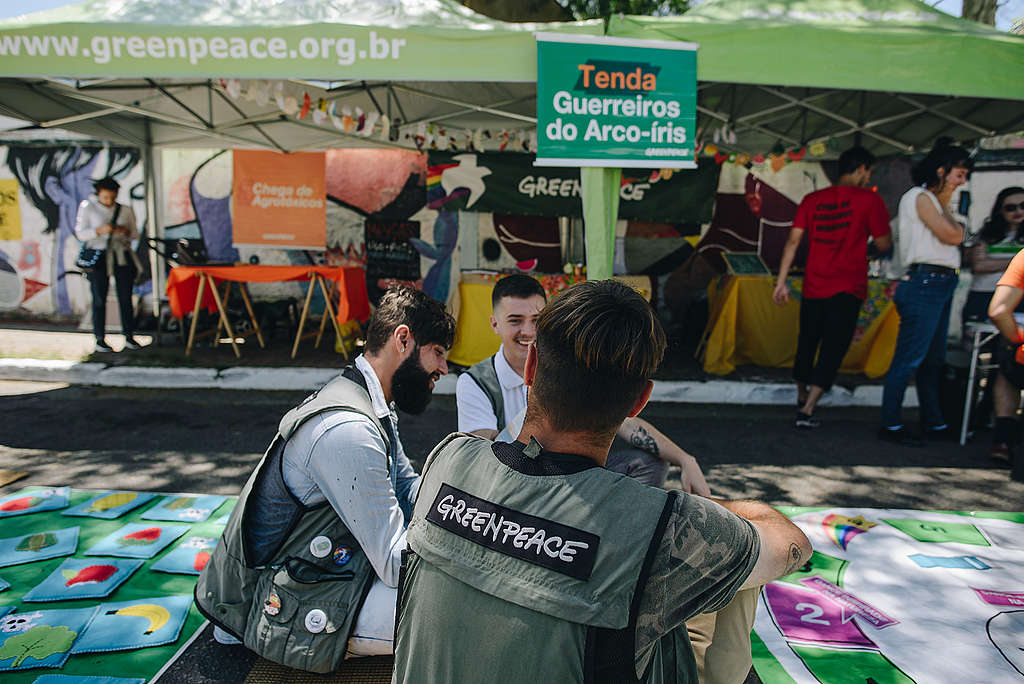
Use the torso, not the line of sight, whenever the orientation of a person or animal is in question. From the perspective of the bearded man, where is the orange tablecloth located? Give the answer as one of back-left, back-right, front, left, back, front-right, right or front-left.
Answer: left

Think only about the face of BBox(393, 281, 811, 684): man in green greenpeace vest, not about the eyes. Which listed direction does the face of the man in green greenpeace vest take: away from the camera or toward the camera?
away from the camera

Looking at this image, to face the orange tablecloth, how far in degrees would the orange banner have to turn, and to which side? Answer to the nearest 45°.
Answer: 0° — it already faces it

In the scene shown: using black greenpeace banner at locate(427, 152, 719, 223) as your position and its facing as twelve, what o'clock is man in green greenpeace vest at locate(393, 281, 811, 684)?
The man in green greenpeace vest is roughly at 12 o'clock from the black greenpeace banner.

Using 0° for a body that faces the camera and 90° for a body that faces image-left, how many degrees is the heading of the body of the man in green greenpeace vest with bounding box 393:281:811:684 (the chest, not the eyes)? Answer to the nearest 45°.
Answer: approximately 225°

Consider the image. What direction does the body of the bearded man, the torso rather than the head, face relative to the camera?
to the viewer's right

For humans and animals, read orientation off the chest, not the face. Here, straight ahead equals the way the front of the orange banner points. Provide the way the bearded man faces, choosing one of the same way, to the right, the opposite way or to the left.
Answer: to the left

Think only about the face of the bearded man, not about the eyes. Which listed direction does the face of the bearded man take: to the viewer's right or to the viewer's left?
to the viewer's right
